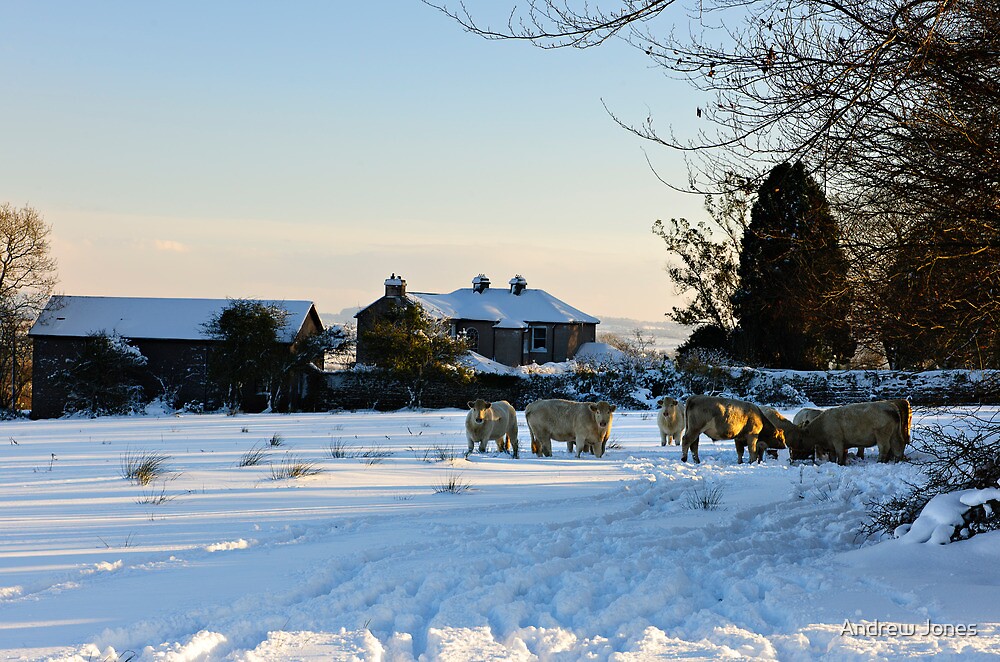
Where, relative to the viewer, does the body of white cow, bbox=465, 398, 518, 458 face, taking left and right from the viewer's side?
facing the viewer and to the left of the viewer

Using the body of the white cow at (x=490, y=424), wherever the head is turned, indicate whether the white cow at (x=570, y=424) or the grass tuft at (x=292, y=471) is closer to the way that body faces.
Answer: the grass tuft

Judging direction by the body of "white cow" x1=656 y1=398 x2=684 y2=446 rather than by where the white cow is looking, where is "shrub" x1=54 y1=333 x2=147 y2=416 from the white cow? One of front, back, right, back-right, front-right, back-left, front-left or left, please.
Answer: back-right

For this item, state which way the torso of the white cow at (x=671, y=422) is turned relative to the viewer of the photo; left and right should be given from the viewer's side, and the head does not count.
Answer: facing the viewer

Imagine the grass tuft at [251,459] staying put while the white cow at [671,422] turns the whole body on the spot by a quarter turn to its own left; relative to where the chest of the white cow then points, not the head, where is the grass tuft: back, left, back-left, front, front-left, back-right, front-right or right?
back-right

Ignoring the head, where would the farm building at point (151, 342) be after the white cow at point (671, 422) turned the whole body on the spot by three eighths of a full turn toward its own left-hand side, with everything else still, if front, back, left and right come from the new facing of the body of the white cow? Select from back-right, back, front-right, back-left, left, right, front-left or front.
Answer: left

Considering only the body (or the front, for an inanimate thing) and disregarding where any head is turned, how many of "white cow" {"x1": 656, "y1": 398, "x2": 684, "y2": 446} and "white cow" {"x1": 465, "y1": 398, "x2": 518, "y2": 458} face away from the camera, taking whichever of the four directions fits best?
0

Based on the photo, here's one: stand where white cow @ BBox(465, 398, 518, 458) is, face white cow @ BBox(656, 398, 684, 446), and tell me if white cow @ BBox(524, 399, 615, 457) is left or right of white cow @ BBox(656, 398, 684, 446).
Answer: right

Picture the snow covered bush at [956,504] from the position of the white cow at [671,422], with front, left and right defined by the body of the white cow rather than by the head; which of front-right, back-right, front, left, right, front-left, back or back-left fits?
front

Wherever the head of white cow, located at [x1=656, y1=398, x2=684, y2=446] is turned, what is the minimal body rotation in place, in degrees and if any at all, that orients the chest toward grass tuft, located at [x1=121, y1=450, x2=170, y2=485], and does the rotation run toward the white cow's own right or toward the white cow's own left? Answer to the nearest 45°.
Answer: approximately 45° to the white cow's own right

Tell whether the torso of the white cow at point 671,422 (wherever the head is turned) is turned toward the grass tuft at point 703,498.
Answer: yes

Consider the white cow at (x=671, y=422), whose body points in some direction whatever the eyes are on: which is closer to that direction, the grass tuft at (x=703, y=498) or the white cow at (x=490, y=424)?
the grass tuft

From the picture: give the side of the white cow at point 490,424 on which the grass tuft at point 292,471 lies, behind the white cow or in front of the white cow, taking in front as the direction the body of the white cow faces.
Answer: in front

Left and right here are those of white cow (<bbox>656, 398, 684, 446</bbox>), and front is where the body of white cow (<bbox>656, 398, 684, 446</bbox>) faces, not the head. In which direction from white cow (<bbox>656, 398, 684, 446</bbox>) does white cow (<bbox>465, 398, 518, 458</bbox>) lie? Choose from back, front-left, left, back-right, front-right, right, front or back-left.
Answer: front-right
